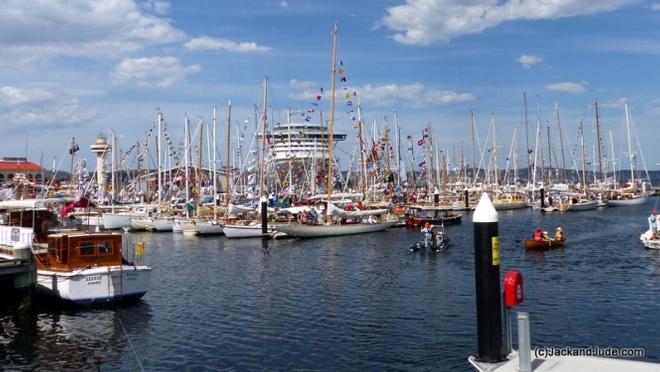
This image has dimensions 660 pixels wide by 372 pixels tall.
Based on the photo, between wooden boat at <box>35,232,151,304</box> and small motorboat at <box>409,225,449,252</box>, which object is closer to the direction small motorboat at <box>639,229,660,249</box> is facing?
the small motorboat

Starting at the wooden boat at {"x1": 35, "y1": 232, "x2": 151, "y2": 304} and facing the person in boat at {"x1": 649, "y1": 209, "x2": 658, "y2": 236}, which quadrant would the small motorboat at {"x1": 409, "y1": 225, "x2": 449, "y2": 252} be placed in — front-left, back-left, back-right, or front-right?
front-left

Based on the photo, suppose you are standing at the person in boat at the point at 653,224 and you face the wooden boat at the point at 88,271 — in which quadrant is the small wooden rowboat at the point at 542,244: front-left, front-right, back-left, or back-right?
front-right

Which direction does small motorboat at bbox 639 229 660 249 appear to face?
to the viewer's left

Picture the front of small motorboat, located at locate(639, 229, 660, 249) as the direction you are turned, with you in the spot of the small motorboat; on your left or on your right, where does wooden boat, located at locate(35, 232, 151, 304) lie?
on your left

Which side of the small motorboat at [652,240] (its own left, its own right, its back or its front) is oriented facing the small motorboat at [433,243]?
front

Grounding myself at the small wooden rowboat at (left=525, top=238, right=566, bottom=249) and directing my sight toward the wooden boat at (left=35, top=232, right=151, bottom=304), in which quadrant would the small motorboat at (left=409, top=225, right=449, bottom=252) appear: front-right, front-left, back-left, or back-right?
front-right

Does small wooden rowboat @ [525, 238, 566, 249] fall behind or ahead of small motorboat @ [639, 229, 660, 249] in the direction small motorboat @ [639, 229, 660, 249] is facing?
ahead
